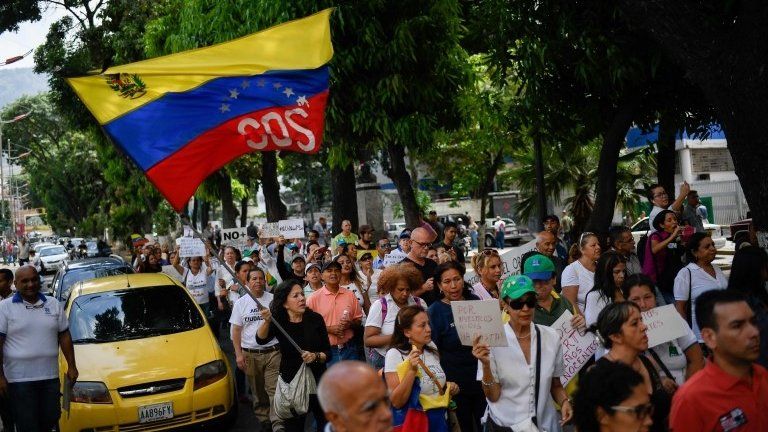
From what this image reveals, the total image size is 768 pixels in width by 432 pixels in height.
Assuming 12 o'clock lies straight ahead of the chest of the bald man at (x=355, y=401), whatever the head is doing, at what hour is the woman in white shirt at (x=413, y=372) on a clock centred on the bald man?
The woman in white shirt is roughly at 8 o'clock from the bald man.

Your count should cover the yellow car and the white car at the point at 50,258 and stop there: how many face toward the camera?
2

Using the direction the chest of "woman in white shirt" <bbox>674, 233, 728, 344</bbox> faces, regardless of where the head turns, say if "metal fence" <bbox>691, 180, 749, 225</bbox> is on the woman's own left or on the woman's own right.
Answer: on the woman's own left

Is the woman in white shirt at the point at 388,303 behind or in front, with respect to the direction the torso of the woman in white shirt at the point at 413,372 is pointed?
behind

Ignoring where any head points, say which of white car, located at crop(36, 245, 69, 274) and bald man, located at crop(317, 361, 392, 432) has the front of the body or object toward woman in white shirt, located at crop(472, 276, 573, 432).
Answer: the white car
